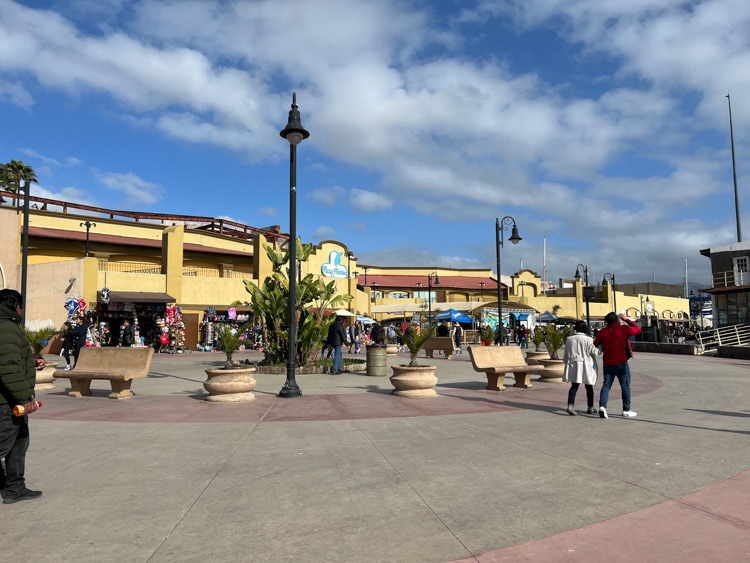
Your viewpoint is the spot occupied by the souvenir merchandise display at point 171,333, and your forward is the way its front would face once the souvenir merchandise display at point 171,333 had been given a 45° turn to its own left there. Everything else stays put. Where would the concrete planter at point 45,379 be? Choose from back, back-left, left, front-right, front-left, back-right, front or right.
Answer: front-right

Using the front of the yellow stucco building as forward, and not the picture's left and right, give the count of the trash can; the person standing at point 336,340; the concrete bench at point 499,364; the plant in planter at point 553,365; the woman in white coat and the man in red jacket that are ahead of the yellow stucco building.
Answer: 6

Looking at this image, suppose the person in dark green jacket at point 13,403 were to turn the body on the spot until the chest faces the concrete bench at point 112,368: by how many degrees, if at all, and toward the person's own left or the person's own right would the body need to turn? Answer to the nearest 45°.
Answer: approximately 90° to the person's own left

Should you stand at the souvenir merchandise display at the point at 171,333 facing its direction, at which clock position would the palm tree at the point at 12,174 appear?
The palm tree is roughly at 5 o'clock from the souvenir merchandise display.

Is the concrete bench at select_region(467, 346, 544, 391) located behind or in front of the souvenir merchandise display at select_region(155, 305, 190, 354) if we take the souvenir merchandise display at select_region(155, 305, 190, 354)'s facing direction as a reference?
in front

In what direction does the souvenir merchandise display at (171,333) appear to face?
toward the camera

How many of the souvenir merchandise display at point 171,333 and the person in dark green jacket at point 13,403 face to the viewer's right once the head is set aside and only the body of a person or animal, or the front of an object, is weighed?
1

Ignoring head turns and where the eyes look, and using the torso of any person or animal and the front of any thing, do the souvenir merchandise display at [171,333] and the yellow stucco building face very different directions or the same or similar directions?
same or similar directions

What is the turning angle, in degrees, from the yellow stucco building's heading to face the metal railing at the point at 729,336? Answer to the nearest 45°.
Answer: approximately 45° to its left

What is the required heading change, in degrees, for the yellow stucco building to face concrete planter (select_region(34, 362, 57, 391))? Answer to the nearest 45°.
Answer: approximately 45° to its right

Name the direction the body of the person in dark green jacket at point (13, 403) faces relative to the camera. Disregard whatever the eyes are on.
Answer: to the viewer's right

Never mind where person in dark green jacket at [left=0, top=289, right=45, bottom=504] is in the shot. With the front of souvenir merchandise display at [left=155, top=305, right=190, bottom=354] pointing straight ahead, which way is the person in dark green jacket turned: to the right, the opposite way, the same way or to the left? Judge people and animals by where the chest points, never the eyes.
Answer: to the left

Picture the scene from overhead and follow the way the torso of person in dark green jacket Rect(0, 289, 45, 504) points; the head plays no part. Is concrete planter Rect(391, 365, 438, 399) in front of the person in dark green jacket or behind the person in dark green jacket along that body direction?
in front

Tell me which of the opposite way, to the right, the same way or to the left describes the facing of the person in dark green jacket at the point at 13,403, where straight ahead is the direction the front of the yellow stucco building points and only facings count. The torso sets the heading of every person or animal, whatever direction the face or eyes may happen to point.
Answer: to the left

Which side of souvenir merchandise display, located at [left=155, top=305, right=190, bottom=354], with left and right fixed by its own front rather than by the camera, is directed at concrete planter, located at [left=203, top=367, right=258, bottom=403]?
front

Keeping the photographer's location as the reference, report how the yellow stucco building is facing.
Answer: facing the viewer and to the right of the viewer

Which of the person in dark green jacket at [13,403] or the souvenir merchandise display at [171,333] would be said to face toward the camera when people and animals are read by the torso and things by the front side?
the souvenir merchandise display

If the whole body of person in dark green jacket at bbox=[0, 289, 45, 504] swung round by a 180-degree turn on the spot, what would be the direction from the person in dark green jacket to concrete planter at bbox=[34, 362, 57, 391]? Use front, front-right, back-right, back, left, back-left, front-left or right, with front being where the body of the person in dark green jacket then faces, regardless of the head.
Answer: right
